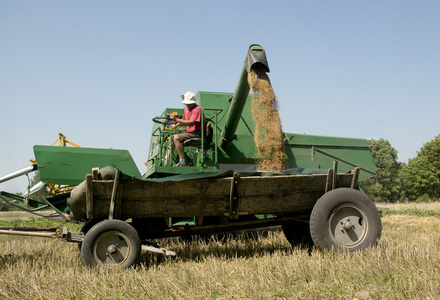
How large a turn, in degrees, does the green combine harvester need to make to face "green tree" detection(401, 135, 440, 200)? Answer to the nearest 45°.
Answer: approximately 135° to its right

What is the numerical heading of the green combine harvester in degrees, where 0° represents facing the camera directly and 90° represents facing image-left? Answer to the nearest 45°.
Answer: approximately 90°
